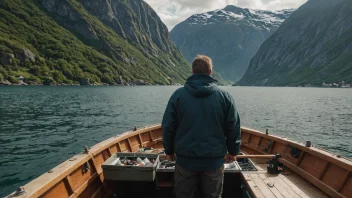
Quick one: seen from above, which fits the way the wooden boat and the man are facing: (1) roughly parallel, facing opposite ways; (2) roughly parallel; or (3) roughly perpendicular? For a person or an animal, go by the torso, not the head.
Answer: roughly parallel

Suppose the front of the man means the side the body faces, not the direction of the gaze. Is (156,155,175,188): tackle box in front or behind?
in front

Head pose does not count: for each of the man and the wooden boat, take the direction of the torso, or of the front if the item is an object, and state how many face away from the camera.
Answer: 2

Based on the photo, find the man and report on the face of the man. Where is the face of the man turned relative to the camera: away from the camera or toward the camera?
away from the camera

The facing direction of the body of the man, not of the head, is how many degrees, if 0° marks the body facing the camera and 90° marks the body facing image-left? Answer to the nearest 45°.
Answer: approximately 180°

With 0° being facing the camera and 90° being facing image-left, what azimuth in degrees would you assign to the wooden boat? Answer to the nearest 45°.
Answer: approximately 180°
